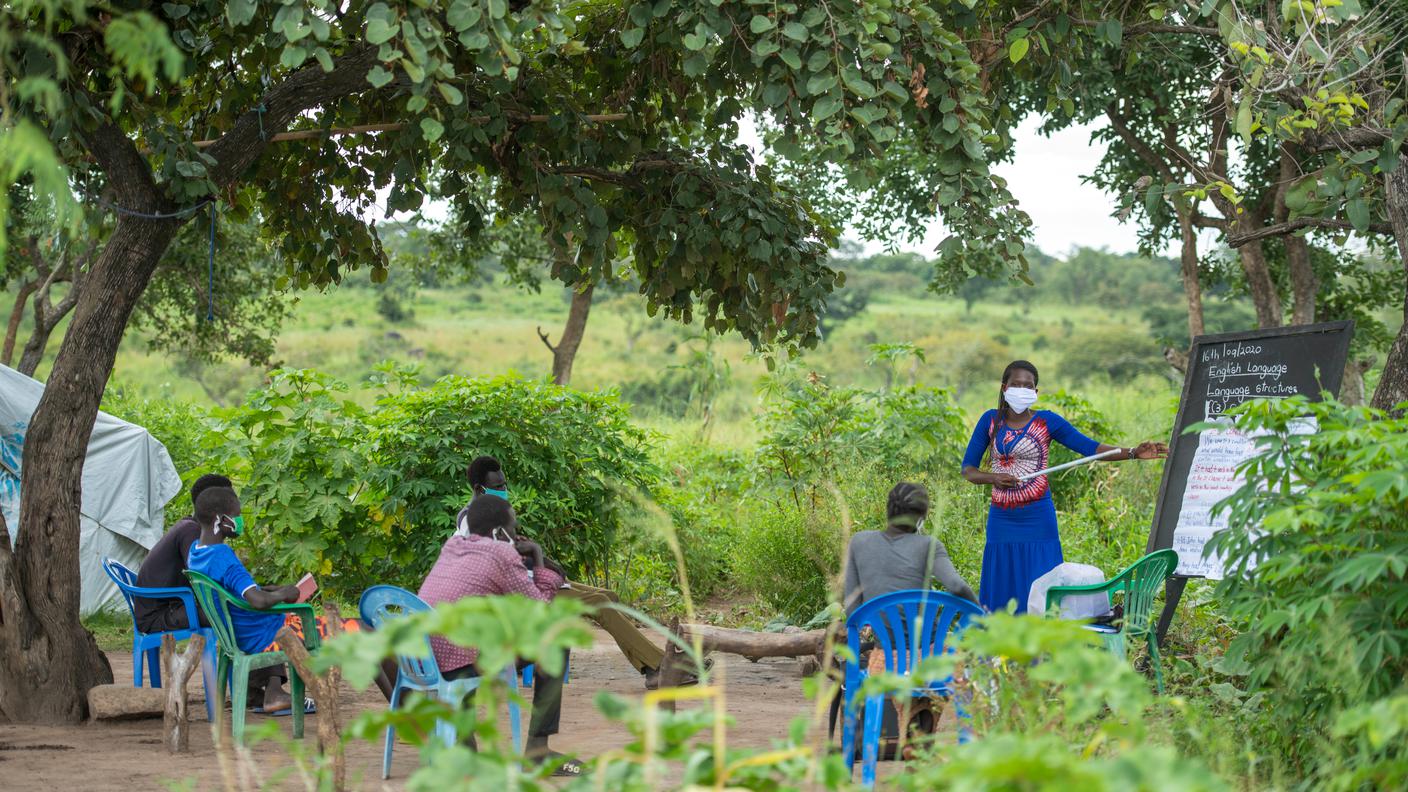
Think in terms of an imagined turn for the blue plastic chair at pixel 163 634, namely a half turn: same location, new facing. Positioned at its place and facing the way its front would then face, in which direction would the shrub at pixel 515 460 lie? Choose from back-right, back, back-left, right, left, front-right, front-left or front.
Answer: back-right

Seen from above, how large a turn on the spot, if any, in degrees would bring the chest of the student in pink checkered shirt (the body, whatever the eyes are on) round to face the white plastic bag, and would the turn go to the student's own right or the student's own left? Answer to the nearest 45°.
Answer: approximately 45° to the student's own right

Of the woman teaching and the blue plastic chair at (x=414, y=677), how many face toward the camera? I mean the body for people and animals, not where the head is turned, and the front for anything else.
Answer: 1

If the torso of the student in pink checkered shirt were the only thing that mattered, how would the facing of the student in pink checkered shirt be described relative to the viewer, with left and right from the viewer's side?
facing away from the viewer and to the right of the viewer

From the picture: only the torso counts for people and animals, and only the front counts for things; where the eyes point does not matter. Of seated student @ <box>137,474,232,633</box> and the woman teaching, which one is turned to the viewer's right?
the seated student

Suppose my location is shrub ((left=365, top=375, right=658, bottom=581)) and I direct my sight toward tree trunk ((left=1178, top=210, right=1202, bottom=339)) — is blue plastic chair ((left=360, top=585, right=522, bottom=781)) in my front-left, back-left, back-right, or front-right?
back-right

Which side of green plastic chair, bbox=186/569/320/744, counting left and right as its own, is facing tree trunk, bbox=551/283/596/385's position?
left

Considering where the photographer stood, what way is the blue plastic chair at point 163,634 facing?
facing to the right of the viewer

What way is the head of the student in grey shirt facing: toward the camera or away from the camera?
away from the camera

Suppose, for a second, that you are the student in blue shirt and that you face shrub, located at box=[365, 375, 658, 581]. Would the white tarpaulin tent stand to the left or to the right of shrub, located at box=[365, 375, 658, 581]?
left

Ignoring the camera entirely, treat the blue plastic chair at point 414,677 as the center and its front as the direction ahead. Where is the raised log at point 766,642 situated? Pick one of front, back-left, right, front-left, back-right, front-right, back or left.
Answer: front-right

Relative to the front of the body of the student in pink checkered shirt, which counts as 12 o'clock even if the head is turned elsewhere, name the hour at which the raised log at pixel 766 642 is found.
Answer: The raised log is roughly at 1 o'clock from the student in pink checkered shirt.

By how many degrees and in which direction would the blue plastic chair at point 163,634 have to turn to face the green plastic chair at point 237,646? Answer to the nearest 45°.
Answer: approximately 45° to its right

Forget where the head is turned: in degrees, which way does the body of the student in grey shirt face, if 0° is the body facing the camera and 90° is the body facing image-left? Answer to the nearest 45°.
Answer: approximately 180°

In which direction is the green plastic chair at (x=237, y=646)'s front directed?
to the viewer's right

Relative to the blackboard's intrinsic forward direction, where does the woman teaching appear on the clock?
The woman teaching is roughly at 3 o'clock from the blackboard.

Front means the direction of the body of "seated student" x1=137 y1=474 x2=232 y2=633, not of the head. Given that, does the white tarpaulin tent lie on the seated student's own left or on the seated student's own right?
on the seated student's own left

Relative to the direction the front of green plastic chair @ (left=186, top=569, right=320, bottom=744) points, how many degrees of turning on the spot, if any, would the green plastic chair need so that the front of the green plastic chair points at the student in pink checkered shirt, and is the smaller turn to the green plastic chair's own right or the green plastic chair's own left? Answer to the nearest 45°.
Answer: approximately 45° to the green plastic chair's own right

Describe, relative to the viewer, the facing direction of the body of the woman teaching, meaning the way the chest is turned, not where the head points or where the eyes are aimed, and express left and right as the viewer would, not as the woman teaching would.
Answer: facing the viewer

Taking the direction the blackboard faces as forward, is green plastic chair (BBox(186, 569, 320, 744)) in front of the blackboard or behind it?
in front
